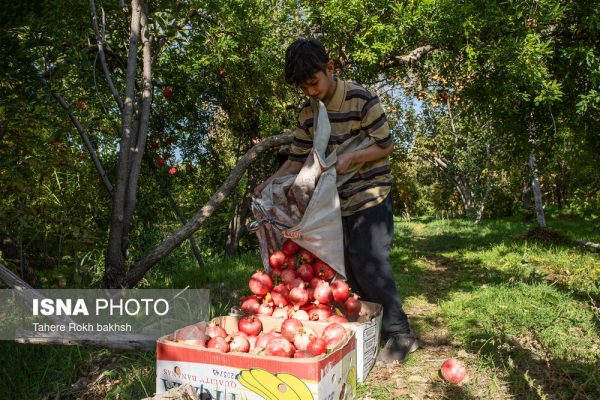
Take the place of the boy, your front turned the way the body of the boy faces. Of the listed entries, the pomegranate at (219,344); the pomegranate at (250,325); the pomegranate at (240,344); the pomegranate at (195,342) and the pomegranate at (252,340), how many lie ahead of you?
5

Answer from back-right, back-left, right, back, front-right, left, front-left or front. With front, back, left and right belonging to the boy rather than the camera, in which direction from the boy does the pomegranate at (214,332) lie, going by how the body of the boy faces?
front

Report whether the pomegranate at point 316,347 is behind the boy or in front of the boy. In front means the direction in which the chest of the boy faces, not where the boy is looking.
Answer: in front

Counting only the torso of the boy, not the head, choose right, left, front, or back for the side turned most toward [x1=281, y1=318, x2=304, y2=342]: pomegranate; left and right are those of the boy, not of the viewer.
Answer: front

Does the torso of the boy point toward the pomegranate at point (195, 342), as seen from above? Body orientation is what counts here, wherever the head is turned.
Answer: yes

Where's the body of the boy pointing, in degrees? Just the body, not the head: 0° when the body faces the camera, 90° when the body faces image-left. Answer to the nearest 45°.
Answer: approximately 45°

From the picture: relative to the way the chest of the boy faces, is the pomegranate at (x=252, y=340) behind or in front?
in front

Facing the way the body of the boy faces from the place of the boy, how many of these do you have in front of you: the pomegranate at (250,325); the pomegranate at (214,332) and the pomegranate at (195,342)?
3

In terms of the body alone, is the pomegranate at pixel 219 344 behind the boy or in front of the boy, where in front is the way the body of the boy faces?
in front
